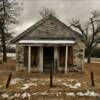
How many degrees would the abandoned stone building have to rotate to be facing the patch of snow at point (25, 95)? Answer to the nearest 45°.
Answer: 0° — it already faces it

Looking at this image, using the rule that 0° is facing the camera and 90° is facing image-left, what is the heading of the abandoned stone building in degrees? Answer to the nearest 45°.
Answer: approximately 0°
